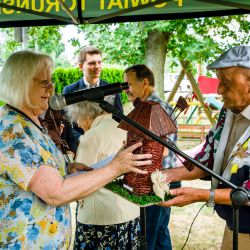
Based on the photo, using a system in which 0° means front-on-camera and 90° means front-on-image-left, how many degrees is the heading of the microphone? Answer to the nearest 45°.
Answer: approximately 90°

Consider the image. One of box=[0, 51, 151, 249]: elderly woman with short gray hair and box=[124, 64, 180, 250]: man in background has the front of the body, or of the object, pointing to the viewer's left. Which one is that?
the man in background

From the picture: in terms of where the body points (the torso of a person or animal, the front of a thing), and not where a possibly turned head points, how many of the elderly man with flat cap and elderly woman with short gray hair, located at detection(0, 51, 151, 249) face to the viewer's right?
1

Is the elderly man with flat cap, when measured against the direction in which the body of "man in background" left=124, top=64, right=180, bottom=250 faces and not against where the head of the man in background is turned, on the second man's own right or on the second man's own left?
on the second man's own left

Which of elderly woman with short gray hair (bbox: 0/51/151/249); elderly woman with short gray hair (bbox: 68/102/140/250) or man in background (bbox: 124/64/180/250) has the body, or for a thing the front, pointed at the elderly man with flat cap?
elderly woman with short gray hair (bbox: 0/51/151/249)

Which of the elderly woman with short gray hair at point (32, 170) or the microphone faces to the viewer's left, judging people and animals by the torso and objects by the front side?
the microphone

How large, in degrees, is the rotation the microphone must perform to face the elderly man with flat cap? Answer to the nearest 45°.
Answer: approximately 135° to its right

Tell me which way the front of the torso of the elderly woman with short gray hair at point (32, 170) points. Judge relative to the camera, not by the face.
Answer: to the viewer's right

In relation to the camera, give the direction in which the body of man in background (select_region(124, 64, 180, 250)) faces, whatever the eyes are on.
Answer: to the viewer's left

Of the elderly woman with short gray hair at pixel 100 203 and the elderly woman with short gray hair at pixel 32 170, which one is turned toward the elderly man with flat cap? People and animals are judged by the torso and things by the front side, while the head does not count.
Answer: the elderly woman with short gray hair at pixel 32 170

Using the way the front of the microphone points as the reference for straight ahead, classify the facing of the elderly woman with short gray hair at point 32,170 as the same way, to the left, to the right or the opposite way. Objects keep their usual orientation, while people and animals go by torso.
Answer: the opposite way

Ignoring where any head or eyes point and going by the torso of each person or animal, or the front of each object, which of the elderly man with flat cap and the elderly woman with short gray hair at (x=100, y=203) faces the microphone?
the elderly man with flat cap

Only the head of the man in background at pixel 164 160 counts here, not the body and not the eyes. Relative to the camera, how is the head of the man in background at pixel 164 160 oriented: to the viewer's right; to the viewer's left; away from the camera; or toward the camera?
to the viewer's left

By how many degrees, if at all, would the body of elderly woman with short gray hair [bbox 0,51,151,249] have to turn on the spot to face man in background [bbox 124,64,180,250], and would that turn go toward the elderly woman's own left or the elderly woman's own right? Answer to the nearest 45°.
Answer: approximately 45° to the elderly woman's own left

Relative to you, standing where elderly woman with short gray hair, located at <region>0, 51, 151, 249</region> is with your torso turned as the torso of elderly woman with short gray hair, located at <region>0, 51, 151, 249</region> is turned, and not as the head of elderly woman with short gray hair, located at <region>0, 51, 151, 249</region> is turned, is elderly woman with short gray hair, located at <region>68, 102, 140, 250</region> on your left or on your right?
on your left
